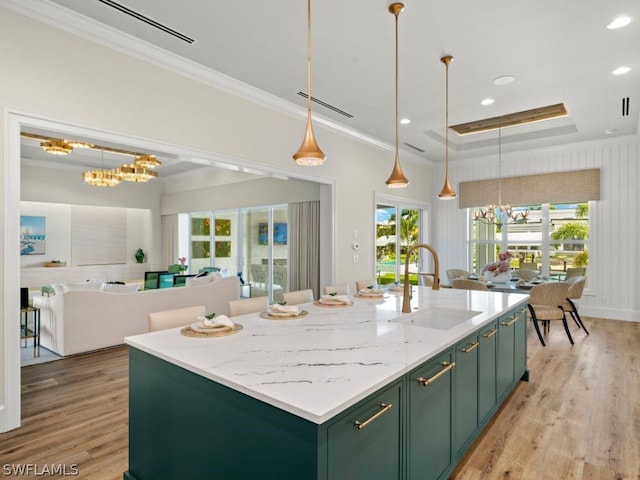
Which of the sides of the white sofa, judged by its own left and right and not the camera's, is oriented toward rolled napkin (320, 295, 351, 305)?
back

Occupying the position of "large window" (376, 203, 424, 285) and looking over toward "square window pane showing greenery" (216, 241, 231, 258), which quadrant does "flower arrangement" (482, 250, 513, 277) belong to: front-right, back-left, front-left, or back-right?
back-left

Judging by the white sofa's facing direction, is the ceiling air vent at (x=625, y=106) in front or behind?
behind

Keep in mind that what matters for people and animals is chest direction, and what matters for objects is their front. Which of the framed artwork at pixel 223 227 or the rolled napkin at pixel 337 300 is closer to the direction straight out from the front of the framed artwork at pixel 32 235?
the rolled napkin

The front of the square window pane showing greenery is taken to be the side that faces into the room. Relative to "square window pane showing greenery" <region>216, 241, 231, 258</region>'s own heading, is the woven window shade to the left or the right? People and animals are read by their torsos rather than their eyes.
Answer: on its left

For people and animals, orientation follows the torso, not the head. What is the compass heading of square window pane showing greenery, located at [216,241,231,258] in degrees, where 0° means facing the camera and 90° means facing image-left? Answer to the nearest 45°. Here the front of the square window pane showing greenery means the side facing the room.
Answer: approximately 0°

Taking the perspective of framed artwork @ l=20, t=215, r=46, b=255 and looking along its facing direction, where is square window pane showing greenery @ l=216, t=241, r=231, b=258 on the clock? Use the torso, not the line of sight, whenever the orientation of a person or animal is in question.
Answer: square window pane showing greenery @ l=216, t=241, r=231, b=258 is roughly at 10 o'clock from framed artwork @ l=20, t=215, r=46, b=255.

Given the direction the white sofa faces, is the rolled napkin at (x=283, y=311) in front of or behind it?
behind

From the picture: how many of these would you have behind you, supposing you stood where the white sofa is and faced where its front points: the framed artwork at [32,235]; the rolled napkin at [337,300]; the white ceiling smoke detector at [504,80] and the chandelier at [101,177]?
2

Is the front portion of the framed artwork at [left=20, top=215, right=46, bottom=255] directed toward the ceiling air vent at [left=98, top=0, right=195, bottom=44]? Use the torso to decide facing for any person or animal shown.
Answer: yes

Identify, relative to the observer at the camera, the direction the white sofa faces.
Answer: facing away from the viewer and to the left of the viewer

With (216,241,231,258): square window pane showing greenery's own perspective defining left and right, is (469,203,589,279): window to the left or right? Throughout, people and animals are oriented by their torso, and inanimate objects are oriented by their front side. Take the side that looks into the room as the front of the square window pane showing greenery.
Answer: on its left

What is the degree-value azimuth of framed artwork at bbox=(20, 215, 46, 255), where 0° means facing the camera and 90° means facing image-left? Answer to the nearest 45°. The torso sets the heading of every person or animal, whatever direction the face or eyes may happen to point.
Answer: approximately 0°
